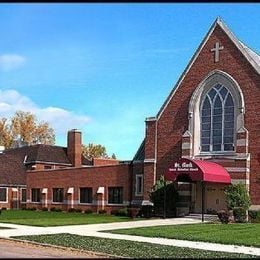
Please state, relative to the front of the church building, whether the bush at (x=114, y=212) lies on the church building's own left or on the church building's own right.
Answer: on the church building's own right

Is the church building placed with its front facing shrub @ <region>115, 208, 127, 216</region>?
no

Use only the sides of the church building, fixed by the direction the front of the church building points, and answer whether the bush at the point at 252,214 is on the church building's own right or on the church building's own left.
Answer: on the church building's own left

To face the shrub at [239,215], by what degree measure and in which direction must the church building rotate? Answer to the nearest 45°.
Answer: approximately 45° to its left

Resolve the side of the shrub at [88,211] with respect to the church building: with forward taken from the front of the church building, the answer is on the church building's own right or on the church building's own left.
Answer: on the church building's own right

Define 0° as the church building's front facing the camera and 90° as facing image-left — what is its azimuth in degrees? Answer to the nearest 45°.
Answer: approximately 45°

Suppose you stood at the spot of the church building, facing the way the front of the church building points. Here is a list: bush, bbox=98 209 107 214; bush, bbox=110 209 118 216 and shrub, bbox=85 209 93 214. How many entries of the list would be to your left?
0

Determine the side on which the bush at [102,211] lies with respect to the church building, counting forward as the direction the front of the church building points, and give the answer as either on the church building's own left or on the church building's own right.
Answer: on the church building's own right
